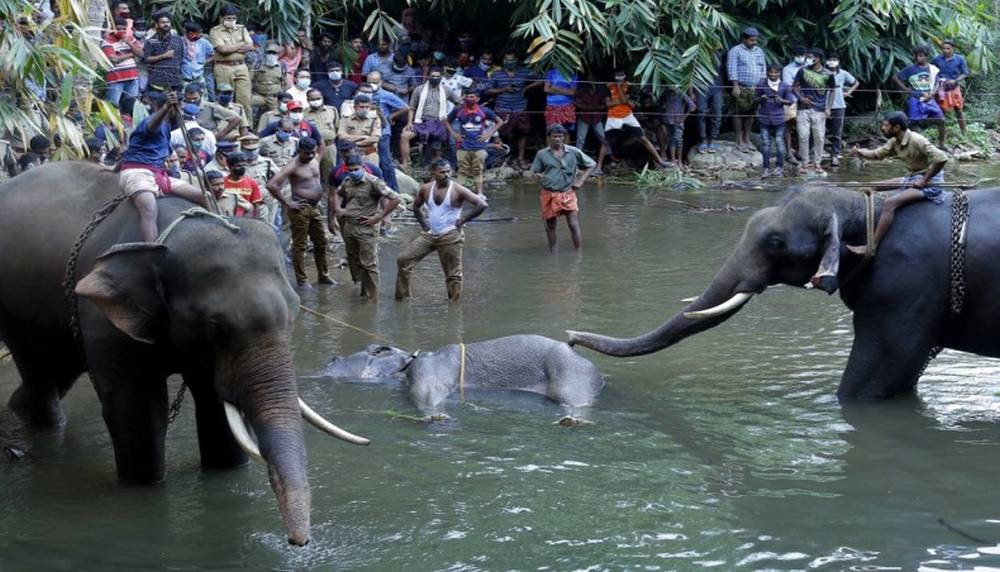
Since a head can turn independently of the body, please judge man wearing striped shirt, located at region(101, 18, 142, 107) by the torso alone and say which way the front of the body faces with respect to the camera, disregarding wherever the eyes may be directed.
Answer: toward the camera

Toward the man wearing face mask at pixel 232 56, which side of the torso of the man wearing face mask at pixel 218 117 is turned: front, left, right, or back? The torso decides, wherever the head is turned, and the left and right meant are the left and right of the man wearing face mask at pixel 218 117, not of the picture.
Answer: back

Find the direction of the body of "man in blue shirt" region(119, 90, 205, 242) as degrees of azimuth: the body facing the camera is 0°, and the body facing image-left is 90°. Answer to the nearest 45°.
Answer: approximately 270°

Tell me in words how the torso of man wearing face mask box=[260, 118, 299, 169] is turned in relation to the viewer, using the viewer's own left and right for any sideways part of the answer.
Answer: facing the viewer

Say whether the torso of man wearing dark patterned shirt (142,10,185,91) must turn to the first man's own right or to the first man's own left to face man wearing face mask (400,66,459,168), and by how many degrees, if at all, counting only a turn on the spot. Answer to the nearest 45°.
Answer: approximately 90° to the first man's own left

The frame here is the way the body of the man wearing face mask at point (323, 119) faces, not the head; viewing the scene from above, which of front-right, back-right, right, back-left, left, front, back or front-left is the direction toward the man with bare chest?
front

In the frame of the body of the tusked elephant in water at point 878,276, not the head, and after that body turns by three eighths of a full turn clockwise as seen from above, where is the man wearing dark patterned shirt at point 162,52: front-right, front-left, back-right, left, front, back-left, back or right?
left

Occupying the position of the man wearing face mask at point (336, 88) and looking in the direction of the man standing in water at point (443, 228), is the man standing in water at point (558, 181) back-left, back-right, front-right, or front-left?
front-left

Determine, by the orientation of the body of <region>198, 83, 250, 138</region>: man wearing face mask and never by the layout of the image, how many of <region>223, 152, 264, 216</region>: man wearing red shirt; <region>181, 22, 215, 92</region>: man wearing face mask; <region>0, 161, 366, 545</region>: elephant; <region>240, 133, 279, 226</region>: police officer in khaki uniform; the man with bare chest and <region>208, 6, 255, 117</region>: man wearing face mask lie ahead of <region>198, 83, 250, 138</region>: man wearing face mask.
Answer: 4

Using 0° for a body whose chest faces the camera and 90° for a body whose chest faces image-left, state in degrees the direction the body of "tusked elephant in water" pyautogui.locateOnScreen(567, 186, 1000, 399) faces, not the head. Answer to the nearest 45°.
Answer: approximately 90°

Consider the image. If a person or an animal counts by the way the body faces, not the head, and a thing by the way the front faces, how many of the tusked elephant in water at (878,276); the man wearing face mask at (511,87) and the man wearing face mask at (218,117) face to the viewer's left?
1

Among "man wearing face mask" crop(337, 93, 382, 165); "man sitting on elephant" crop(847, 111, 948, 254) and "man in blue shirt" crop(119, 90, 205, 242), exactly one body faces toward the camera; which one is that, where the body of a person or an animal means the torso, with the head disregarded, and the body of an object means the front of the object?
the man wearing face mask

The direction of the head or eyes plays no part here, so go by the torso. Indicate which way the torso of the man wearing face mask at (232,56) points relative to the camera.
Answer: toward the camera

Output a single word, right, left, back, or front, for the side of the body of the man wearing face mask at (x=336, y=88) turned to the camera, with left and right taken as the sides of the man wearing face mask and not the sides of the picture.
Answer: front
